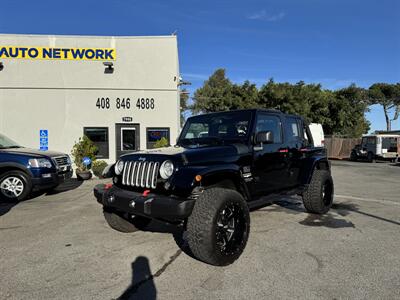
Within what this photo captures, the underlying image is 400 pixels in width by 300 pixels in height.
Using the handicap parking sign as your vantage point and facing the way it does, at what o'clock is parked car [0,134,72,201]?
The parked car is roughly at 12 o'clock from the handicap parking sign.

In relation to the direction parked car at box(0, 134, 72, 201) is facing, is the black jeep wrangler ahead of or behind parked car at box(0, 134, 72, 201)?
ahead

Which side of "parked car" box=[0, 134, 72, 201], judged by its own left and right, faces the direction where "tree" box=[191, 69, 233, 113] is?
left

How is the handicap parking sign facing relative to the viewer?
toward the camera

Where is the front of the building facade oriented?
toward the camera

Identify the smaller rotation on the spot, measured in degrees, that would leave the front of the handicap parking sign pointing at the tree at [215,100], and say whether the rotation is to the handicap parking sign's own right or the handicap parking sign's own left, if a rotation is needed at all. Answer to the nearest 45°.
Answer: approximately 135° to the handicap parking sign's own left

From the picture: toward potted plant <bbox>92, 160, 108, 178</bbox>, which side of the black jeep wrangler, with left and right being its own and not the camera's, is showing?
right

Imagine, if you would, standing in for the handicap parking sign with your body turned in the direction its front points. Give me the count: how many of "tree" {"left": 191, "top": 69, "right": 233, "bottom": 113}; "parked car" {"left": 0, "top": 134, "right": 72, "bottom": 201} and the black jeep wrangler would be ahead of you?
2

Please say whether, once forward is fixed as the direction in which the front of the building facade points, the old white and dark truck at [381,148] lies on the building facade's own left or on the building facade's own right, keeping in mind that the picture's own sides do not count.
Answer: on the building facade's own left

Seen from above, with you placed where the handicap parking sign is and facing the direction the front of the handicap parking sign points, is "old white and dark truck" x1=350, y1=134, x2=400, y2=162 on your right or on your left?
on your left

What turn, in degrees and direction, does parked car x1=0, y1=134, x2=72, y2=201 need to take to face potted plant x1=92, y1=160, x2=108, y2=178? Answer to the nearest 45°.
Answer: approximately 90° to its left

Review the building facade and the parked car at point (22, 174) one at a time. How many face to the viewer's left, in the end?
0

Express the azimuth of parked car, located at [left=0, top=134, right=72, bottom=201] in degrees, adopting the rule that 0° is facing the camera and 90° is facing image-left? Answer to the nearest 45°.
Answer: approximately 315°
